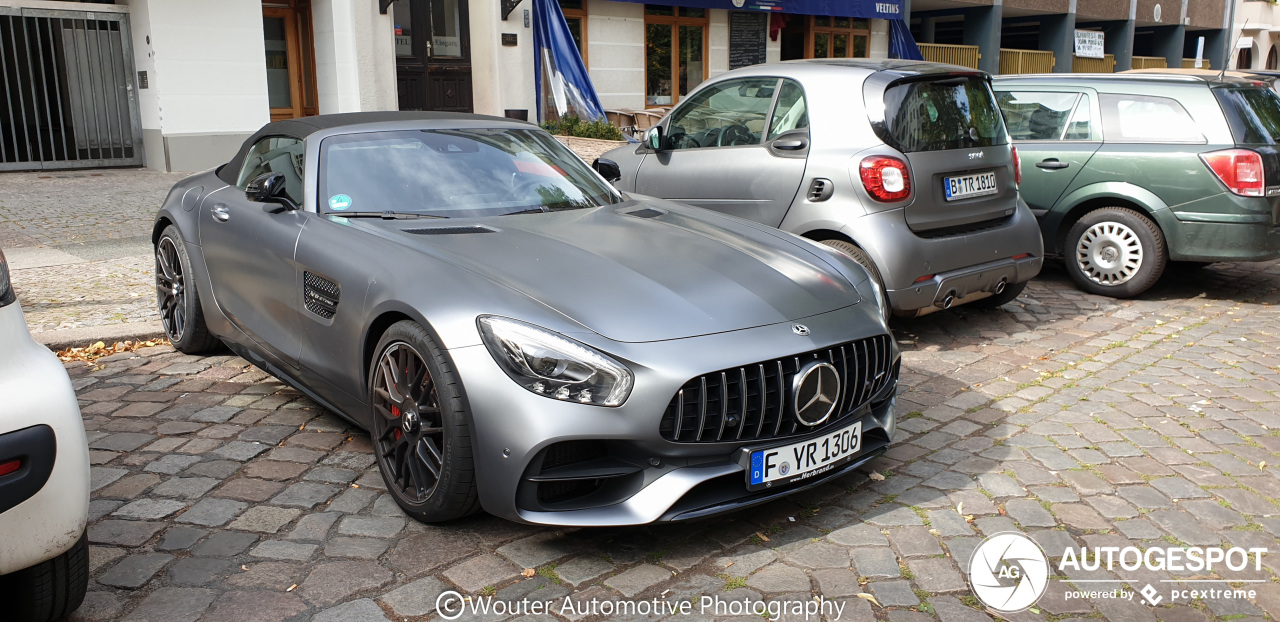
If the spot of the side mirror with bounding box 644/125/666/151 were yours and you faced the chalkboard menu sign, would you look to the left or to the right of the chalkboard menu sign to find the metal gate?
left

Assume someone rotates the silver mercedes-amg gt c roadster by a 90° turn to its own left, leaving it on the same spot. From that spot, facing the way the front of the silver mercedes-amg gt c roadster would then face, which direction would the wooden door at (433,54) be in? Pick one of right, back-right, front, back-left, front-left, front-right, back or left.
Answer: front-left

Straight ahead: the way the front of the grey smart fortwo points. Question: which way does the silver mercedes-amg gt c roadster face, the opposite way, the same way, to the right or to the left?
the opposite way

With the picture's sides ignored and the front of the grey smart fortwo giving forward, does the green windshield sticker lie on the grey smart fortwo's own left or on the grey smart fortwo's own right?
on the grey smart fortwo's own left

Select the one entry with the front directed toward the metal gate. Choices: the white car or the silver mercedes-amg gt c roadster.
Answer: the white car

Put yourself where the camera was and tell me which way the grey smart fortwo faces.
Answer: facing away from the viewer and to the left of the viewer

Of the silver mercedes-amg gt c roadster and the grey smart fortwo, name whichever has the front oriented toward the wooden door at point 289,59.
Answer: the grey smart fortwo

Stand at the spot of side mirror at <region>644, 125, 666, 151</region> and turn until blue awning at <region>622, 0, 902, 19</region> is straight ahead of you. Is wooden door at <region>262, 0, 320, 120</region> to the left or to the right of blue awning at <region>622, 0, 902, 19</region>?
left

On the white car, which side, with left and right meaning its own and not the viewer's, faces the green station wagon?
right

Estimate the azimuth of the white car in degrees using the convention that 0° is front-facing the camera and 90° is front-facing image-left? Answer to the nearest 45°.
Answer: approximately 180°

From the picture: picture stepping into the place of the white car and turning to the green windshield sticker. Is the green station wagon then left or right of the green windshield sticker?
right

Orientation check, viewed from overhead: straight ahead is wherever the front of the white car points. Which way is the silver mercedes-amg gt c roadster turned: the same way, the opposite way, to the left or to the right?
the opposite way

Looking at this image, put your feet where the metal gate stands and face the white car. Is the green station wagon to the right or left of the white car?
left

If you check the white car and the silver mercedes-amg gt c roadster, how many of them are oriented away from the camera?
1
